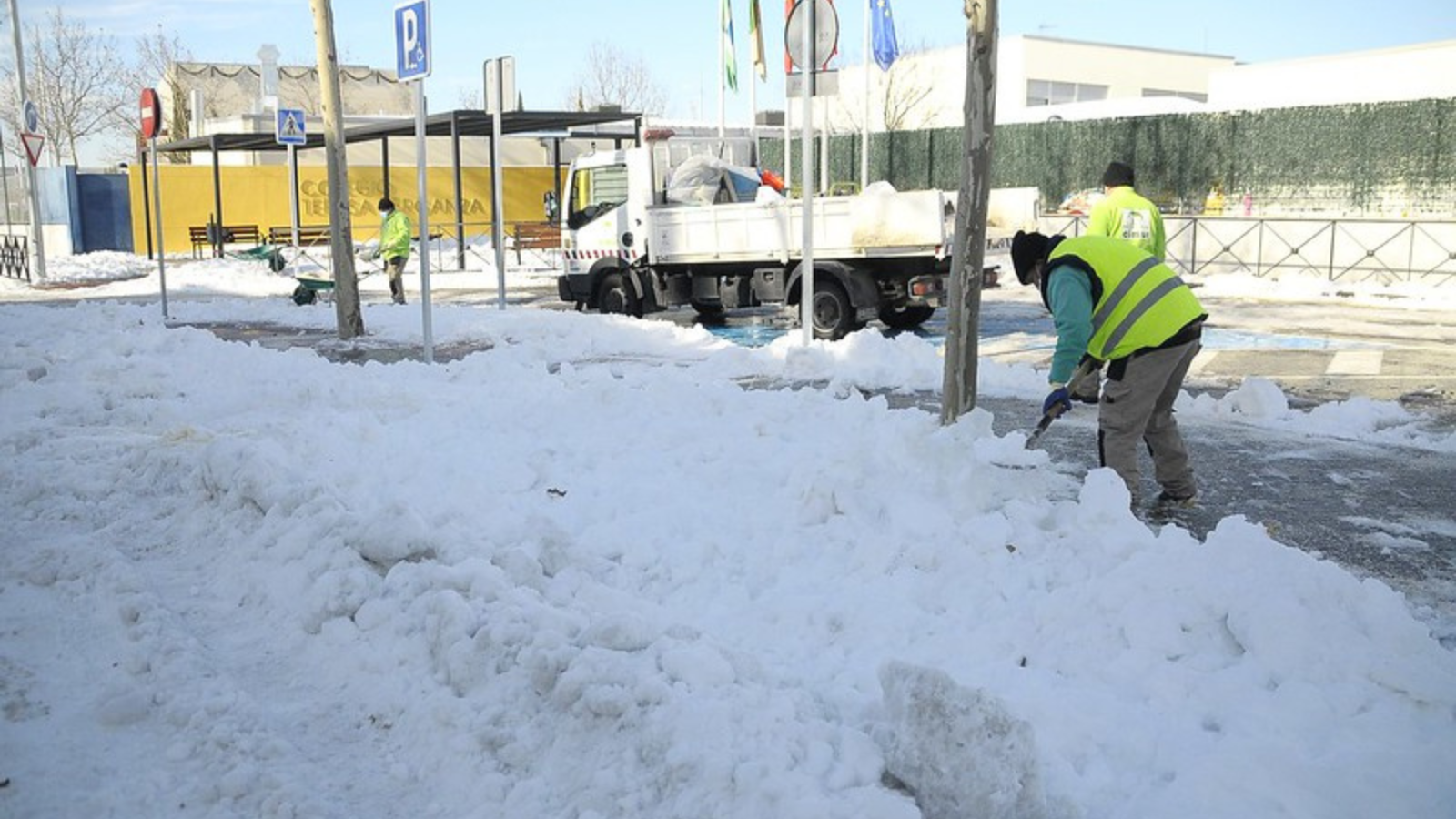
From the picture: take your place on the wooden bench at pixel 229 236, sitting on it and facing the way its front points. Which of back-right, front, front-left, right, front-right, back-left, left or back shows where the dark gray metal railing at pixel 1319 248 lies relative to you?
front-left

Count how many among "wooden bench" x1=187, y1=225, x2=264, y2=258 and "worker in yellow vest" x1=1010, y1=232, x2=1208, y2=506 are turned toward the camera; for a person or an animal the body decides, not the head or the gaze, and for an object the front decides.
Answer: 1

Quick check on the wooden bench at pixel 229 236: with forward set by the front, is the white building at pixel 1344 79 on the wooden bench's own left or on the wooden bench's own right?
on the wooden bench's own left

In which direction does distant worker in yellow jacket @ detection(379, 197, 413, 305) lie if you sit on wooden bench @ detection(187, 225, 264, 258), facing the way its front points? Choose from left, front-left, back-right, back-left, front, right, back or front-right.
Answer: front

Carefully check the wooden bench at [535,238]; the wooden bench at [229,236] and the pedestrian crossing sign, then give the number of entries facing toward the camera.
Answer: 3

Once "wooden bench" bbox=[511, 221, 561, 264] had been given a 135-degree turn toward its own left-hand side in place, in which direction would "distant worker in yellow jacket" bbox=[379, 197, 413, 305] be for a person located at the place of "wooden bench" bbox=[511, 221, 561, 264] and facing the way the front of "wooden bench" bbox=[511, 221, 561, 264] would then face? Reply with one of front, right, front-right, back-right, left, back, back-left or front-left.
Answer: back-right

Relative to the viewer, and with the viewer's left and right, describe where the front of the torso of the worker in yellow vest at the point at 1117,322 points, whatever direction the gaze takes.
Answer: facing to the left of the viewer

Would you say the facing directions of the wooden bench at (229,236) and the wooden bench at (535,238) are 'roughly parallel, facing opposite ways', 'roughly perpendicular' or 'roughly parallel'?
roughly parallel

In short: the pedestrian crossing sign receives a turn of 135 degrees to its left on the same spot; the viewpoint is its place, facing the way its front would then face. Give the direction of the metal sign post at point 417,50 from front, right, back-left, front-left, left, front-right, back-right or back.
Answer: back-right

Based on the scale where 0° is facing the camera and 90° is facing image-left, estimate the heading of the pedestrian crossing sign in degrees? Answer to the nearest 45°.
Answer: approximately 0°

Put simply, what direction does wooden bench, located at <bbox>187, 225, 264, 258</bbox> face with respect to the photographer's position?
facing the viewer

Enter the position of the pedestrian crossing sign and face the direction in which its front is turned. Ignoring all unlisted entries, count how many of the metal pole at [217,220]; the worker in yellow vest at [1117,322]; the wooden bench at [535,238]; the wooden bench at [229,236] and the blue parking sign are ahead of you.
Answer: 2

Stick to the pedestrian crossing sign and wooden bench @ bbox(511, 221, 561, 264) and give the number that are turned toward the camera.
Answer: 2

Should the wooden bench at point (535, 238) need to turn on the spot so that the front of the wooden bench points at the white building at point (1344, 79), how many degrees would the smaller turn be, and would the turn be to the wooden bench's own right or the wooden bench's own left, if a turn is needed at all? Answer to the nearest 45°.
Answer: approximately 90° to the wooden bench's own left

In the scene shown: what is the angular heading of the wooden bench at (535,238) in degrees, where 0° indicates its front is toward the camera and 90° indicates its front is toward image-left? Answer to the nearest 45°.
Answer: approximately 0°

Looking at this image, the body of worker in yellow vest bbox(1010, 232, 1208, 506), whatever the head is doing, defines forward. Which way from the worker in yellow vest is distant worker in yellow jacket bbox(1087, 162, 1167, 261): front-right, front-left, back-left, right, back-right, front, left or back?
right

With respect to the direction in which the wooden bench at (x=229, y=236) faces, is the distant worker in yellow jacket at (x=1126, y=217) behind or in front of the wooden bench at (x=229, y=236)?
in front

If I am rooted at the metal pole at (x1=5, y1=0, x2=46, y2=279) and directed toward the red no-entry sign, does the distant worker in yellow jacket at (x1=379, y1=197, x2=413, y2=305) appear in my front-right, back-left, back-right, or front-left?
front-left
